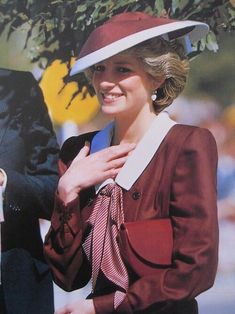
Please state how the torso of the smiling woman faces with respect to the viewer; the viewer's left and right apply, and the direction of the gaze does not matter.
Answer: facing the viewer and to the left of the viewer

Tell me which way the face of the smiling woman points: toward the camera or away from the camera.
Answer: toward the camera
